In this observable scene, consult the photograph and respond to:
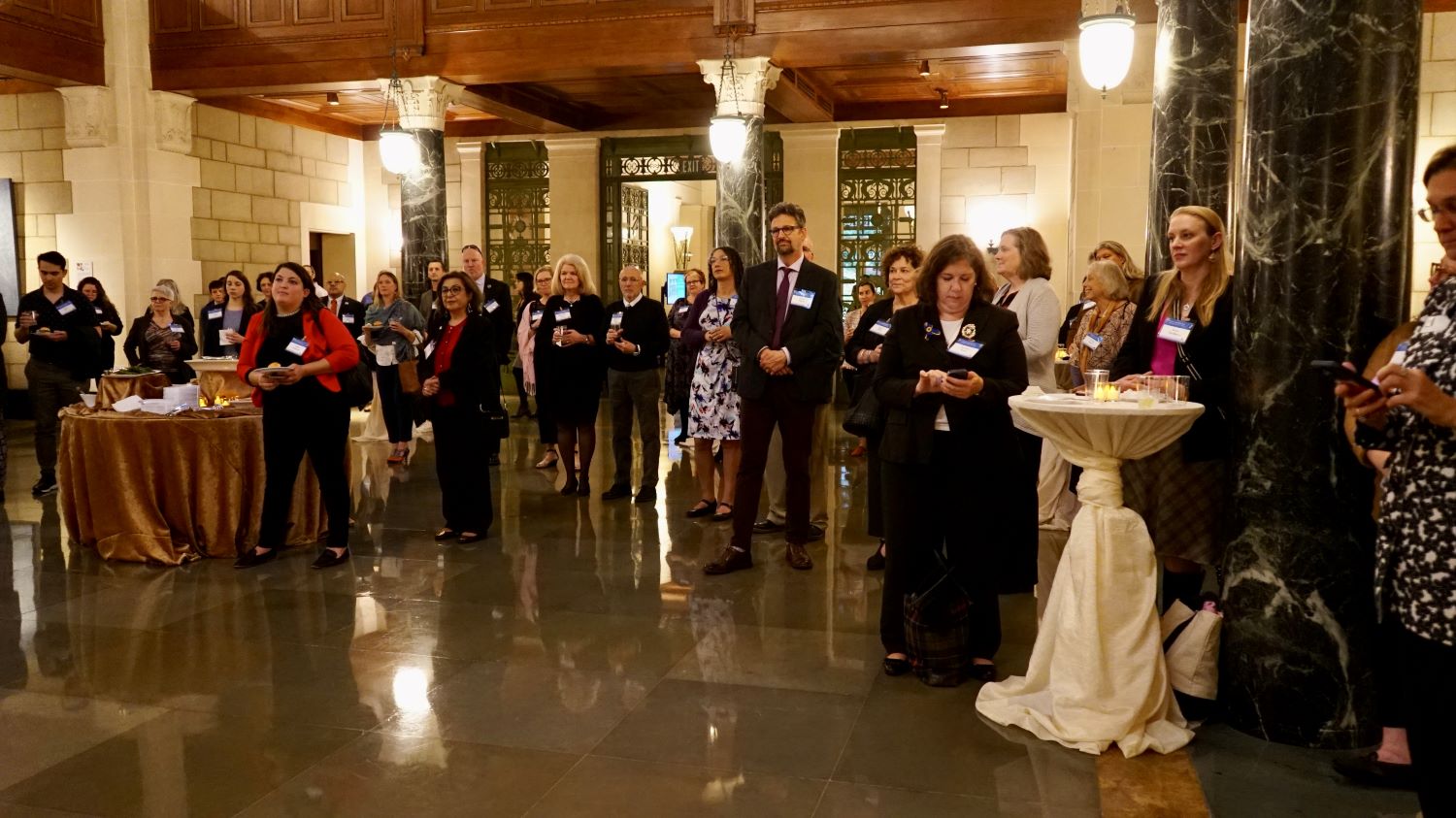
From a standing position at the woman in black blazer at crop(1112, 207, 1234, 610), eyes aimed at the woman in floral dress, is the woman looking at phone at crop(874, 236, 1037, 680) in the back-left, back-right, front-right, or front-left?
front-left

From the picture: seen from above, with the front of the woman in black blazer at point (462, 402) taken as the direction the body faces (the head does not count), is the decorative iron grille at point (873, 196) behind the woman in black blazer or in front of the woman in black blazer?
behind

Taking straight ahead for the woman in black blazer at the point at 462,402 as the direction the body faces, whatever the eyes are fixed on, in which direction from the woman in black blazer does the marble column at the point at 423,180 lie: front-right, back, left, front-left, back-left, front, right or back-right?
back-right

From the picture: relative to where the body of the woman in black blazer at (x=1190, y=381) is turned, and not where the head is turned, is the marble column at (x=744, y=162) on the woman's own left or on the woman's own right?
on the woman's own right

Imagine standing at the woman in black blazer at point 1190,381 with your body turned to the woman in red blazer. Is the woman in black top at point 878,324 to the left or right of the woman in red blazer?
right

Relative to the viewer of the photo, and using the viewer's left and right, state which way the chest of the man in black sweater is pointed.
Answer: facing the viewer and to the left of the viewer

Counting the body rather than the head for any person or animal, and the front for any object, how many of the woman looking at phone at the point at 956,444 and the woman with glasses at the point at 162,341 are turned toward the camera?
2

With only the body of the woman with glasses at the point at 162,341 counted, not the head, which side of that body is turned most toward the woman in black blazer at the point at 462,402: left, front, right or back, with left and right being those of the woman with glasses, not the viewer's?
front

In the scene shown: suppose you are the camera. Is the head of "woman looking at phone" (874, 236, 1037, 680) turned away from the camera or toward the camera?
toward the camera

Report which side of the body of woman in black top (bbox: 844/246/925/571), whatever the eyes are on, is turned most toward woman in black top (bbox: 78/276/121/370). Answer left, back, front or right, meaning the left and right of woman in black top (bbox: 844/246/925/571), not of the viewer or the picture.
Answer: right

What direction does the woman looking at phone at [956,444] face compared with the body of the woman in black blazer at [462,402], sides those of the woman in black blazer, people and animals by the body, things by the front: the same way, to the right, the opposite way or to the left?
the same way

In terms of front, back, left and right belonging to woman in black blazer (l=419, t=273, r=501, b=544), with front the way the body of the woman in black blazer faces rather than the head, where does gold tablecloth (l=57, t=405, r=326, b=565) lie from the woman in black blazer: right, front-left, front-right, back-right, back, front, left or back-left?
front-right

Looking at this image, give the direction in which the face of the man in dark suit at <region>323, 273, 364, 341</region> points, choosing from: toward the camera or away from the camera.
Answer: toward the camera

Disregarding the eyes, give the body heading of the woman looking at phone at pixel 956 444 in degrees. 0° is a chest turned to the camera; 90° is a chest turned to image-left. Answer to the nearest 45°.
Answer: approximately 0°

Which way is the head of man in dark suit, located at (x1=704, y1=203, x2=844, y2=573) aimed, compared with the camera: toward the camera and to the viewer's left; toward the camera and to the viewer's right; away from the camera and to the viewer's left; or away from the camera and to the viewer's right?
toward the camera and to the viewer's left

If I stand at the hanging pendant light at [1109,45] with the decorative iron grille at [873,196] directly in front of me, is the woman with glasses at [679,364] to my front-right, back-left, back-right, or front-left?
front-left

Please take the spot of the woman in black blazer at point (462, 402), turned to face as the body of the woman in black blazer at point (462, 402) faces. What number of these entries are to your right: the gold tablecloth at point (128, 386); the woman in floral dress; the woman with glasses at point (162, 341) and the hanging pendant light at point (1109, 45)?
2

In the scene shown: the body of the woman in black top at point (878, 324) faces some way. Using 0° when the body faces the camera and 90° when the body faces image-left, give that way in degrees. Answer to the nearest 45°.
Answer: approximately 45°

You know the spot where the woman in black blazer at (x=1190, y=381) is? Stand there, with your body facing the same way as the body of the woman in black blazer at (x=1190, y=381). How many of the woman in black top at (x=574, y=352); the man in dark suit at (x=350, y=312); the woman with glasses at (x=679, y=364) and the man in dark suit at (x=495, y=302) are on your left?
0
